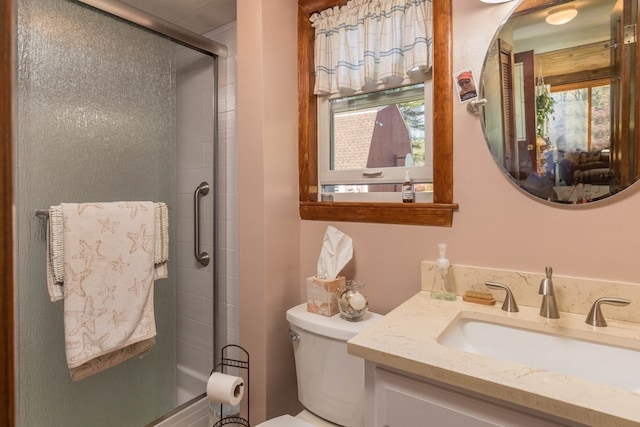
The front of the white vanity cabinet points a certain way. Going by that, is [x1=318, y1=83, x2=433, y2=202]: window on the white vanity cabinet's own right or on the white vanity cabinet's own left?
on the white vanity cabinet's own right

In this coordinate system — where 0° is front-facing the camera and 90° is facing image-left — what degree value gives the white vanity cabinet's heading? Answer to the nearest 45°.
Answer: approximately 45°

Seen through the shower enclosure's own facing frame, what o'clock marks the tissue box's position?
The tissue box is roughly at 12 o'clock from the shower enclosure.

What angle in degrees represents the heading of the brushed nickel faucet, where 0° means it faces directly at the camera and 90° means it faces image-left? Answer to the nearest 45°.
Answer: approximately 45°

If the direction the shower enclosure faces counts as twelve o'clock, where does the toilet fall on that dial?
The toilet is roughly at 10 o'clock from the shower enclosure.
